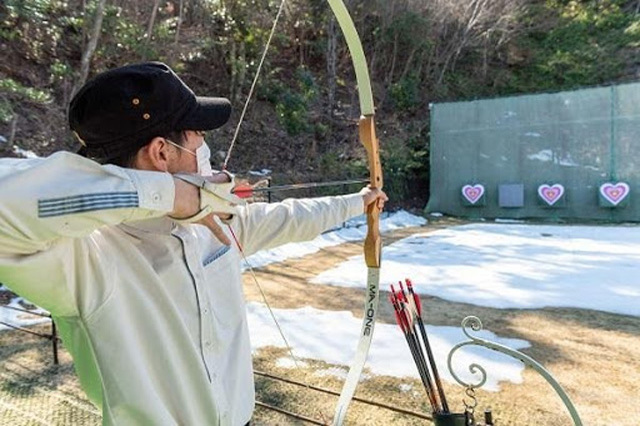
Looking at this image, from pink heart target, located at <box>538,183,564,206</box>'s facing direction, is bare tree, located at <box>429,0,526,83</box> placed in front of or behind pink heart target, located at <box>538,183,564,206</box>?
behind

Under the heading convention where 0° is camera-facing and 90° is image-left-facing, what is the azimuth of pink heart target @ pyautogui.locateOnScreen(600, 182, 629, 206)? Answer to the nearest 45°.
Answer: approximately 0°

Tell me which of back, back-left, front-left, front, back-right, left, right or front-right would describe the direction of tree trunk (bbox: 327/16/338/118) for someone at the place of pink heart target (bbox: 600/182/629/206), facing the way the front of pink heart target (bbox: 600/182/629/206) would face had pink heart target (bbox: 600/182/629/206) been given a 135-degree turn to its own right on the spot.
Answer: front-left

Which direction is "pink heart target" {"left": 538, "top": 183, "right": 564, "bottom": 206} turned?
toward the camera

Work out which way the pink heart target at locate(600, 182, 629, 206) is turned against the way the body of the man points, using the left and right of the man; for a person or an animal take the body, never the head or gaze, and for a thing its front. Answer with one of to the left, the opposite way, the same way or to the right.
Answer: to the right

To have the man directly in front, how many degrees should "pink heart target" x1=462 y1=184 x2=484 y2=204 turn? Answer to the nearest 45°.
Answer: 0° — it already faces them

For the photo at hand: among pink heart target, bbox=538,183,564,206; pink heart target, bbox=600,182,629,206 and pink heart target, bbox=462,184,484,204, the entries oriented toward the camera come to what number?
3

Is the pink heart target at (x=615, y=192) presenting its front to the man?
yes

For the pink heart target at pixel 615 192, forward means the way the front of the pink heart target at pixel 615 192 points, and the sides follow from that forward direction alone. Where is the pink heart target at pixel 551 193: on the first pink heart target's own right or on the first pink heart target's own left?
on the first pink heart target's own right

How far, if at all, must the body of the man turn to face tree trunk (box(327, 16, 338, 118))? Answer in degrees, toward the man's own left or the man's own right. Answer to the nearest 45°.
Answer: approximately 135° to the man's own left

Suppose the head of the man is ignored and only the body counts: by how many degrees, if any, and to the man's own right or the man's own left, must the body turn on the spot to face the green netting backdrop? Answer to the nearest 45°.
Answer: approximately 90° to the man's own left

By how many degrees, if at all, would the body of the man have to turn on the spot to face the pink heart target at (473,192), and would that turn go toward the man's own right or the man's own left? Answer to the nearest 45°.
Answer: approximately 90° to the man's own left

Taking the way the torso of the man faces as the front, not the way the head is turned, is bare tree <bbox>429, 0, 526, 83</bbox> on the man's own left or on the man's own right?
on the man's own left

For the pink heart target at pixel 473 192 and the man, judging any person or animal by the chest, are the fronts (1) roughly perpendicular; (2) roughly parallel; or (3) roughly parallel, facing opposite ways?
roughly perpendicular

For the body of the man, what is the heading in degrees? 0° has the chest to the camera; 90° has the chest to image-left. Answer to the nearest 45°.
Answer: approximately 315°

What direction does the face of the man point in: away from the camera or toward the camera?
away from the camera
